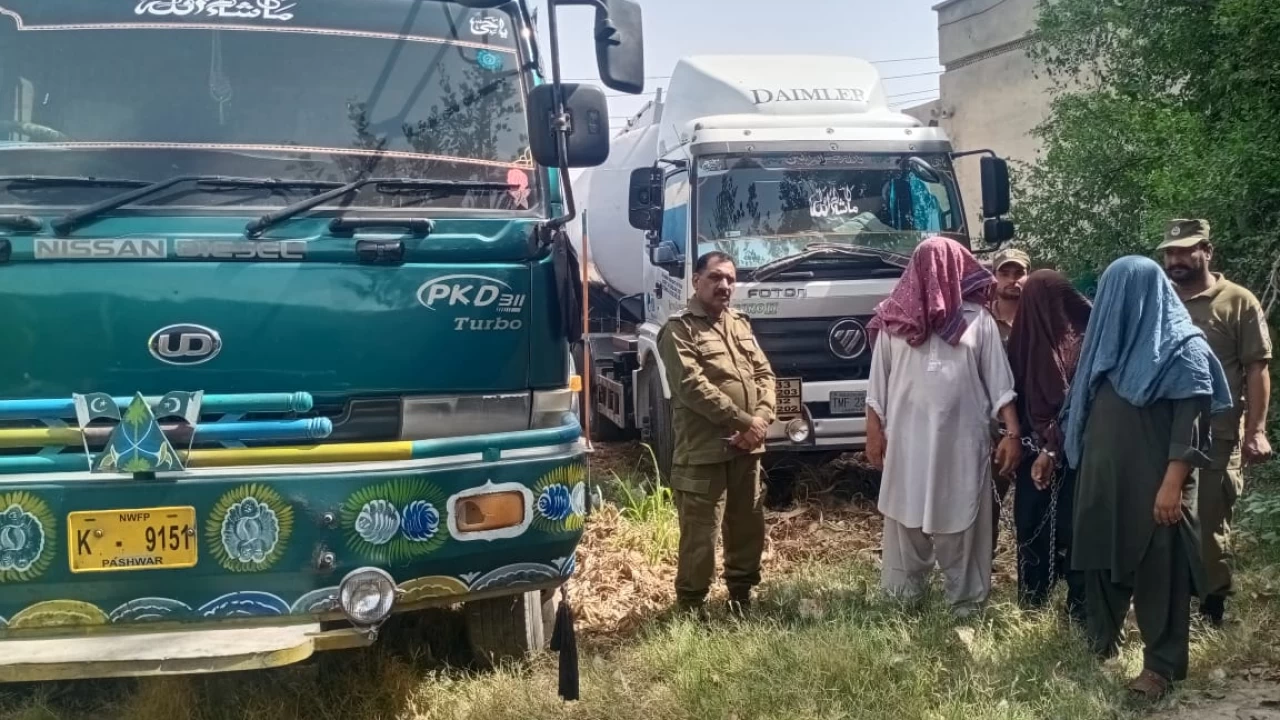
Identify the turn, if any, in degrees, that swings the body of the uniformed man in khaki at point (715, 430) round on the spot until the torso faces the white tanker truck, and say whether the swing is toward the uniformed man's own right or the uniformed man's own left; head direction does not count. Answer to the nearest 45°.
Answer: approximately 135° to the uniformed man's own left

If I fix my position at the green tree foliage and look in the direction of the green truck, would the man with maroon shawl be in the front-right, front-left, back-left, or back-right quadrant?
front-left

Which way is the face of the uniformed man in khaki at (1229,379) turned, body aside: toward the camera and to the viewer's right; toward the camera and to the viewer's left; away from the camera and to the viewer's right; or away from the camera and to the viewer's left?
toward the camera and to the viewer's left

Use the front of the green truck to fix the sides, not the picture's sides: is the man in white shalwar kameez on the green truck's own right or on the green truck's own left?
on the green truck's own left

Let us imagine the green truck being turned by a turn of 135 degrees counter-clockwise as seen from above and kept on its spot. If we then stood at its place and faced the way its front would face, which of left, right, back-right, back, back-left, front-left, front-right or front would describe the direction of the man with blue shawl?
front-right

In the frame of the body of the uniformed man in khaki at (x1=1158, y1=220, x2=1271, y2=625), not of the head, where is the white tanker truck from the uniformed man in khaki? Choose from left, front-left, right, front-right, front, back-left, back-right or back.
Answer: right

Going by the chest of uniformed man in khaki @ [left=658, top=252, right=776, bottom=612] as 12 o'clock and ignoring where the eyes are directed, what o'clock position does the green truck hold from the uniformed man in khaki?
The green truck is roughly at 3 o'clock from the uniformed man in khaki.

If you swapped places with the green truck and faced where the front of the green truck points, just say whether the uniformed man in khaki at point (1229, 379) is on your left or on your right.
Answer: on your left

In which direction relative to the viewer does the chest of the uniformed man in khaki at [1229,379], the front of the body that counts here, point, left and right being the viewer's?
facing the viewer and to the left of the viewer

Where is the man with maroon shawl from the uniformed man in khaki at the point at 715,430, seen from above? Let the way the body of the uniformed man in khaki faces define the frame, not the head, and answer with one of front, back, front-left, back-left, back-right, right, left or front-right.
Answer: front-left

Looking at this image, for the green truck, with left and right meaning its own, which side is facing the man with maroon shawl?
left

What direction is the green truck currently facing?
toward the camera

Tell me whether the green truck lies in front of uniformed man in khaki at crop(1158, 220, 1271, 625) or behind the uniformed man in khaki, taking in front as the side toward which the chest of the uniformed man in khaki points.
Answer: in front

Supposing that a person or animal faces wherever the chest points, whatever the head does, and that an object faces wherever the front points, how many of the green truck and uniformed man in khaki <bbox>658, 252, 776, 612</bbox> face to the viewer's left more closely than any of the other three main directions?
0

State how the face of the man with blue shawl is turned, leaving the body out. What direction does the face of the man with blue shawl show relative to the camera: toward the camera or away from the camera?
toward the camera

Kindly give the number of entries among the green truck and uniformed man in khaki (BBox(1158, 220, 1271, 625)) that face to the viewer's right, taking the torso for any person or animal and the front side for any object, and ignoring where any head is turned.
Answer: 0

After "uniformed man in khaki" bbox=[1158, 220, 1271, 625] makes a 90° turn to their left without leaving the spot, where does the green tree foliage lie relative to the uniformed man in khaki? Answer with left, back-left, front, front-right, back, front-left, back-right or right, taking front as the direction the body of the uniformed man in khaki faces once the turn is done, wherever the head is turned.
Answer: back-left

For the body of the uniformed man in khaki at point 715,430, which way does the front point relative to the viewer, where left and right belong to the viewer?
facing the viewer and to the right of the viewer

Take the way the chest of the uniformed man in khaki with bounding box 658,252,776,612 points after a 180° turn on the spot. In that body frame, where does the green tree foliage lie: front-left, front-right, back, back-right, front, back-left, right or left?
right

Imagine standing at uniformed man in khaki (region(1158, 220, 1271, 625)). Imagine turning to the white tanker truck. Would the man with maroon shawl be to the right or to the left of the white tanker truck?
left
